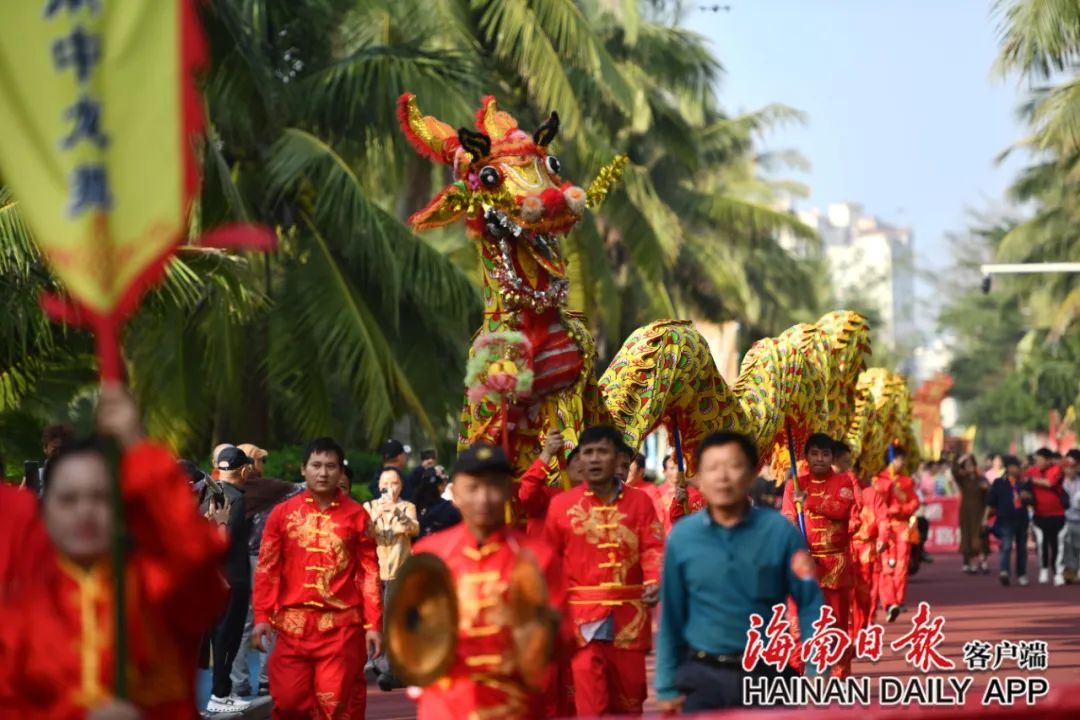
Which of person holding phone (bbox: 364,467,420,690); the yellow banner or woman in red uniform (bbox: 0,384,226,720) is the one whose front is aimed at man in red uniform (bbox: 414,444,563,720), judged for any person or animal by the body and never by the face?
the person holding phone

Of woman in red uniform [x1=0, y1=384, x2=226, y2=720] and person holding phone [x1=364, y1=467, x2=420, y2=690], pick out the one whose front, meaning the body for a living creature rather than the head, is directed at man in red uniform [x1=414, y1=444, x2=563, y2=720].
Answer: the person holding phone

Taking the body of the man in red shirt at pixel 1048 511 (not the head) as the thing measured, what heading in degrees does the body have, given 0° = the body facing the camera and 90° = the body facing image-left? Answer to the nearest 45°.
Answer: approximately 0°

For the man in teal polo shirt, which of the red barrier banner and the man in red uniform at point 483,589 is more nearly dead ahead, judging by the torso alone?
the man in red uniform

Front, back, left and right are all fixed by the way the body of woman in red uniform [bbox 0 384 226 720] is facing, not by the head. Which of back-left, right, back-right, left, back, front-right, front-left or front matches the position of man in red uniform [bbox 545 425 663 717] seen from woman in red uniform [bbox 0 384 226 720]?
back-left

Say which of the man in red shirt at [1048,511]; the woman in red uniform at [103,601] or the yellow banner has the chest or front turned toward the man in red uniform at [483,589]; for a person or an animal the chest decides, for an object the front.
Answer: the man in red shirt at [1048,511]

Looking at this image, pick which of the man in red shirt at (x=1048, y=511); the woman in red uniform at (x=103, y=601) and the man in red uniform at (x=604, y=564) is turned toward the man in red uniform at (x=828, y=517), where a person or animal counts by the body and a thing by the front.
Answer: the man in red shirt at (x=1048, y=511)

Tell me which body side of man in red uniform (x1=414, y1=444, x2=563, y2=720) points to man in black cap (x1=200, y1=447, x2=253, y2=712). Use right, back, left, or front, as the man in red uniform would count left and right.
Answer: back

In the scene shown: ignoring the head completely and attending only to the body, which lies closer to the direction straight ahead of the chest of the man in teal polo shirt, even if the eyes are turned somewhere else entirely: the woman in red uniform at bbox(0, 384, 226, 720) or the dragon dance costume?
the woman in red uniform

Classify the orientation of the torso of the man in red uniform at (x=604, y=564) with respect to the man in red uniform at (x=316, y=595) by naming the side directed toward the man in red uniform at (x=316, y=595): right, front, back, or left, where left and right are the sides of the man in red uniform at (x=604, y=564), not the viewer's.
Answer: right
